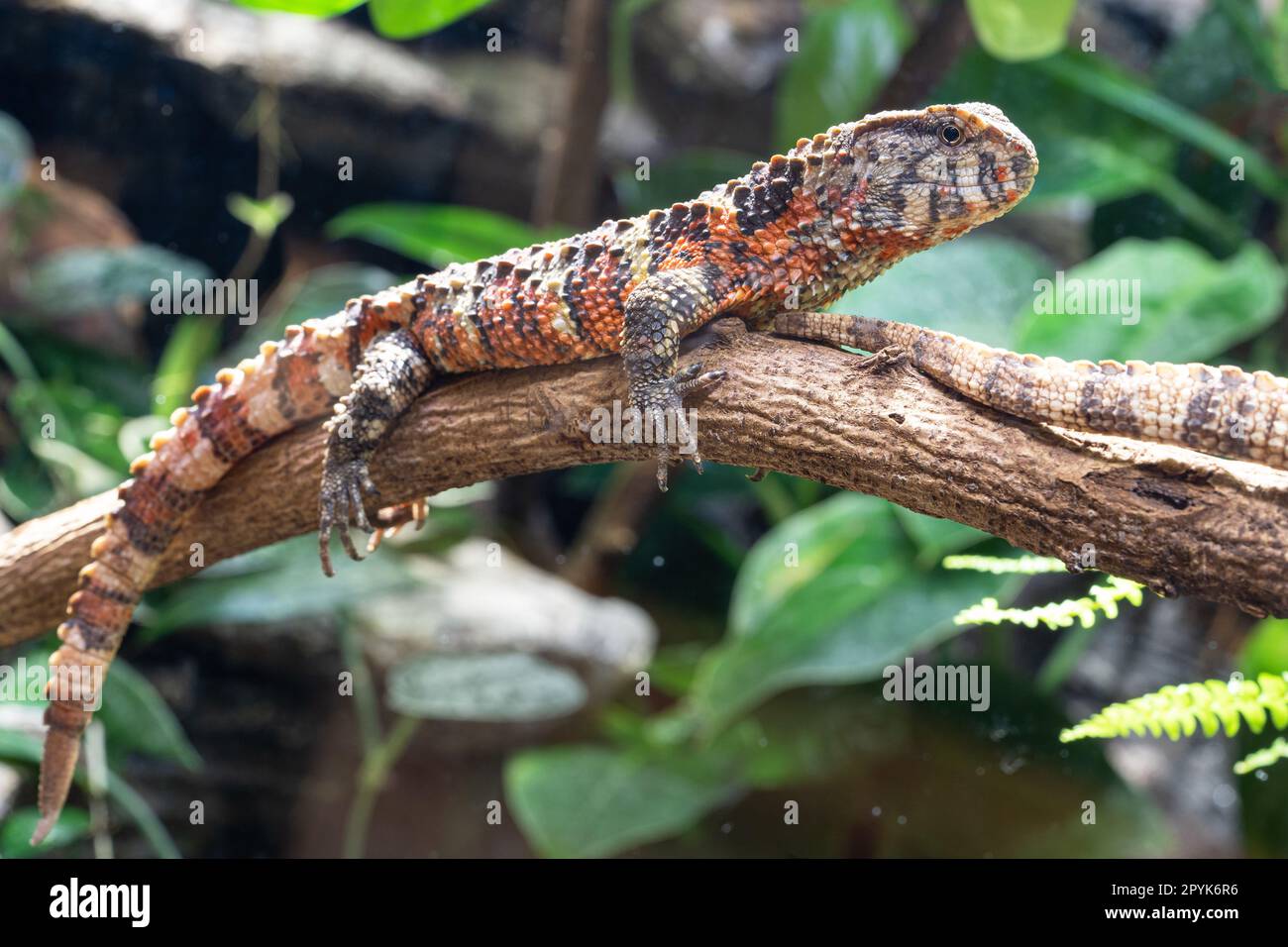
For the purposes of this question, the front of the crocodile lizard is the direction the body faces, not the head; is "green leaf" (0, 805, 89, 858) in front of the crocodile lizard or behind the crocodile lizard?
behind

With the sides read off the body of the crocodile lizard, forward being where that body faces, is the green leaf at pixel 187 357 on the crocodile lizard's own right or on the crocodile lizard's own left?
on the crocodile lizard's own left

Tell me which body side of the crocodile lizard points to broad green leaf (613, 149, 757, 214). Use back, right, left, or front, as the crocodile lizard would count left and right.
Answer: left

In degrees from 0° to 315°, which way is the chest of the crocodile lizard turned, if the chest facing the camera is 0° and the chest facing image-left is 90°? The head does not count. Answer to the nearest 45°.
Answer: approximately 270°
